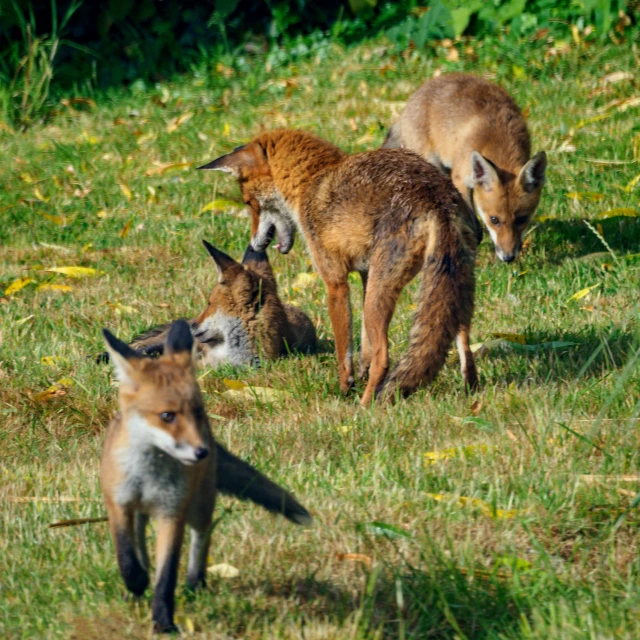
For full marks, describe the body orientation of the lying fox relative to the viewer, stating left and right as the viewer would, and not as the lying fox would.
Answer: facing to the left of the viewer

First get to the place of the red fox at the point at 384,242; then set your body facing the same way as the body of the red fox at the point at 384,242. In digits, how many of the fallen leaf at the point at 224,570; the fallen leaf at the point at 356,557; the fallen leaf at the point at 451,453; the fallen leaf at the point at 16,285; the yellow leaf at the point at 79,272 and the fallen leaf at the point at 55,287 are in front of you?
3

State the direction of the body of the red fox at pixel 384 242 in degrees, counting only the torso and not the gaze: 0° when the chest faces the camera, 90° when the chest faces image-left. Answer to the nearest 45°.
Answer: approximately 135°

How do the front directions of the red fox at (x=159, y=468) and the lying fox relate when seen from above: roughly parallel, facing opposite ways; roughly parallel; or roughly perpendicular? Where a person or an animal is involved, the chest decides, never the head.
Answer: roughly perpendicular

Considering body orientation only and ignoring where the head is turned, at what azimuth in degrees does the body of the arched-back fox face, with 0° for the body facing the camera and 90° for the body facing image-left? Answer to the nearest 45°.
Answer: approximately 315°

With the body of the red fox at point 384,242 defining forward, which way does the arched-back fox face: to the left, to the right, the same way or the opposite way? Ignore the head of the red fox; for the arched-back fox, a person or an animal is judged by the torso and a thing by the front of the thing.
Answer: the opposite way

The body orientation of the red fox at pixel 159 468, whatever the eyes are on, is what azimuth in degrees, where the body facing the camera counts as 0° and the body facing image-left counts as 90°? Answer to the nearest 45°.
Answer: approximately 0°
